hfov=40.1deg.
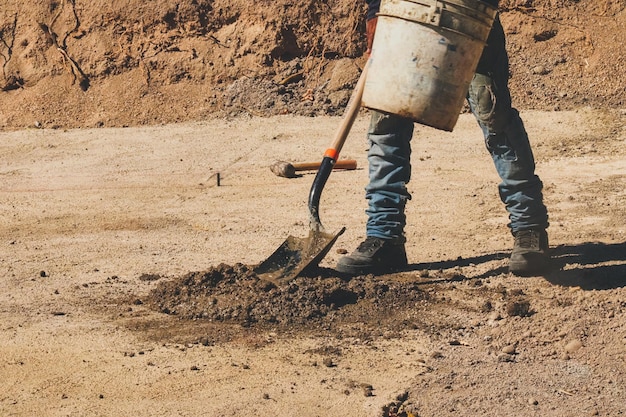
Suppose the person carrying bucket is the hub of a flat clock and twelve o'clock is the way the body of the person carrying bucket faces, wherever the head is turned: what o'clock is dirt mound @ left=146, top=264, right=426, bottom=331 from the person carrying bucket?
The dirt mound is roughly at 12 o'clock from the person carrying bucket.

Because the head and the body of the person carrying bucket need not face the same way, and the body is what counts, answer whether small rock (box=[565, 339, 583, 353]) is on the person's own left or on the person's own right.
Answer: on the person's own left

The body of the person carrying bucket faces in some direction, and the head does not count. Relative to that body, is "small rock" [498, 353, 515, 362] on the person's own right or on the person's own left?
on the person's own left

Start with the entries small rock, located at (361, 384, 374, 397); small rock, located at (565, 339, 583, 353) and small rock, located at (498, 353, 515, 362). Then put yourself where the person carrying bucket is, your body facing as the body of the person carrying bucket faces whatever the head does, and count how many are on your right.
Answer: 0

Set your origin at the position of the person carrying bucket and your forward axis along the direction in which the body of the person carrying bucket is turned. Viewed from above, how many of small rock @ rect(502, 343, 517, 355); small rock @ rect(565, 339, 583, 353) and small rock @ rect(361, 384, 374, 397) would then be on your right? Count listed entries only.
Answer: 0

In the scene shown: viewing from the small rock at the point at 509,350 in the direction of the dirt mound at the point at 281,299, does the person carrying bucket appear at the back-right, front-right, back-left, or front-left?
front-right

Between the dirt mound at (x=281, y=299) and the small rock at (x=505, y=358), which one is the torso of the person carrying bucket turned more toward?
the dirt mound

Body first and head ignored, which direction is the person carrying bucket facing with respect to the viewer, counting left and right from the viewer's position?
facing the viewer and to the left of the viewer

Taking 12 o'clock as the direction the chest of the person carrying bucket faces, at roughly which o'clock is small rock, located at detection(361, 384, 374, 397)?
The small rock is roughly at 11 o'clock from the person carrying bucket.

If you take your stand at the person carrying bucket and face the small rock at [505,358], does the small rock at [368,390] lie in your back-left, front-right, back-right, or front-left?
front-right

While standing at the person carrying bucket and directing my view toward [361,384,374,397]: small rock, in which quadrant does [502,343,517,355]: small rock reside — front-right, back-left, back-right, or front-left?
front-left

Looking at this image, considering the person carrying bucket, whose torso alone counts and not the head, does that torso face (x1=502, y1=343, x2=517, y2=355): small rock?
no
